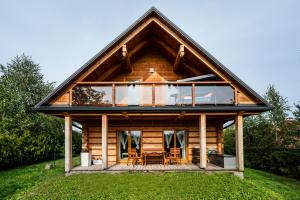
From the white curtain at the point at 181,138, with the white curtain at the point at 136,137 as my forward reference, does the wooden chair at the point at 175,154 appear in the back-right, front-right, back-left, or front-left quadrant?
front-left

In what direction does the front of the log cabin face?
toward the camera

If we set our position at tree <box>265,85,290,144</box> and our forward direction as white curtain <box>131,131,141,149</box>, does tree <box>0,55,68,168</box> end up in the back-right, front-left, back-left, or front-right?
front-right

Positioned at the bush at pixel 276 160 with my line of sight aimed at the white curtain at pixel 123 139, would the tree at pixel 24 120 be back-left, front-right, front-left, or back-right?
front-right

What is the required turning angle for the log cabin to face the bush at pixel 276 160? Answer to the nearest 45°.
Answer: approximately 135° to its left
